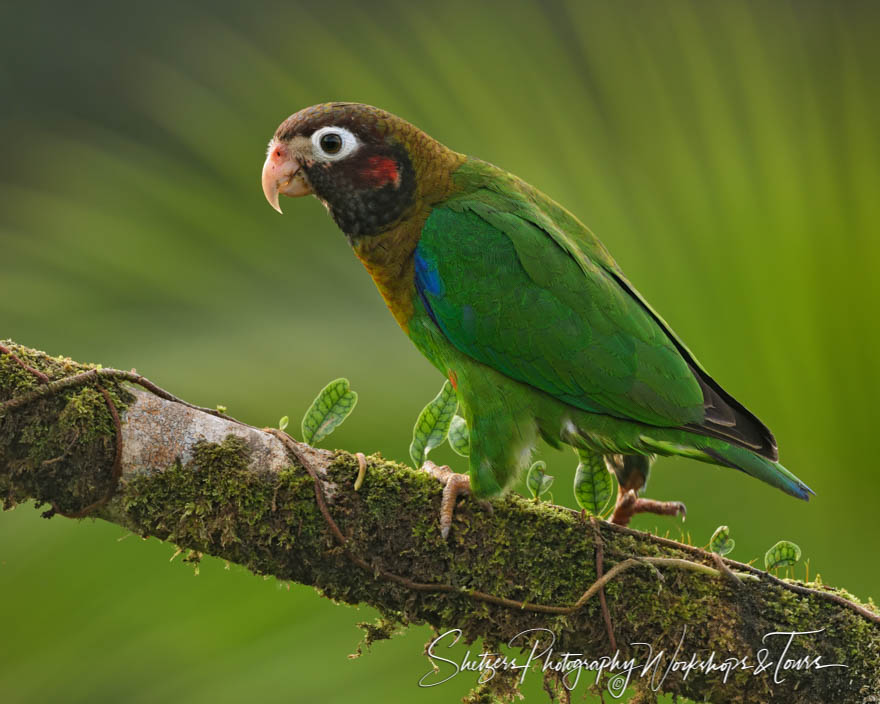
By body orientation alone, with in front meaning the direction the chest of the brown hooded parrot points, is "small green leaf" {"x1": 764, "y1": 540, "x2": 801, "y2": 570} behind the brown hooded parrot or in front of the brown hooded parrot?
behind

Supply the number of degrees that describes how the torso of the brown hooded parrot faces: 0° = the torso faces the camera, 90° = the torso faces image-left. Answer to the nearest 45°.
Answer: approximately 90°
